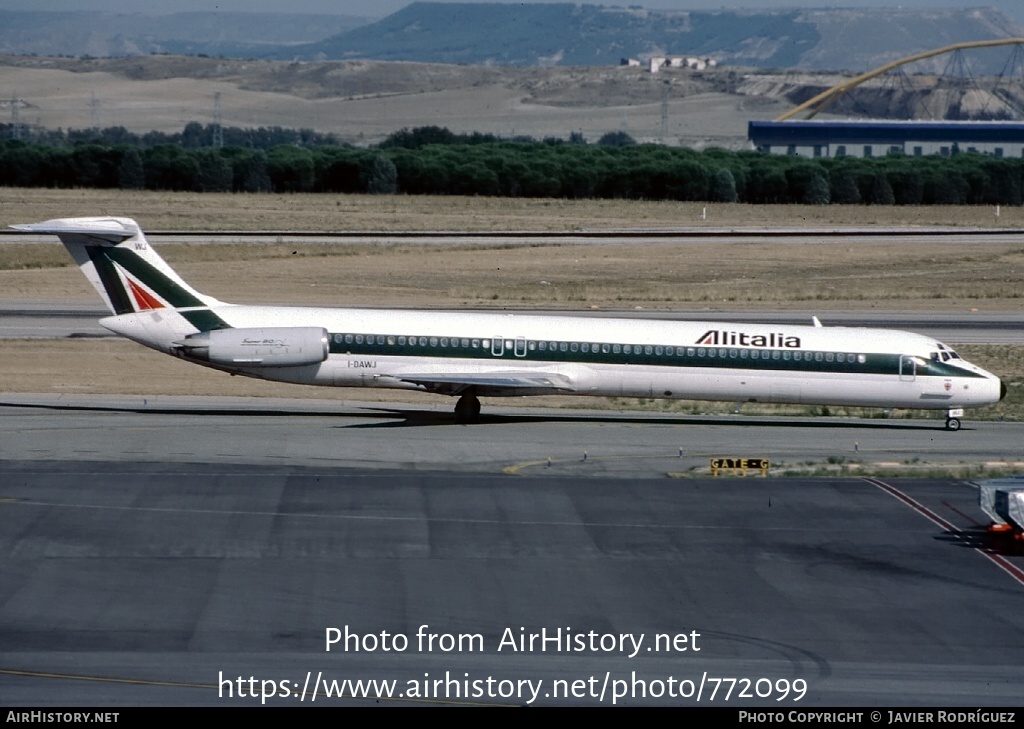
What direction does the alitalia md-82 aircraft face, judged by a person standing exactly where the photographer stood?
facing to the right of the viewer
